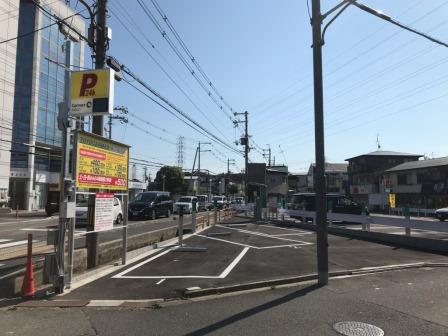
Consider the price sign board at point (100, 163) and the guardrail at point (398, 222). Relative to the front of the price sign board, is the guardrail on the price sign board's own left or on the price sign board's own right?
on the price sign board's own left

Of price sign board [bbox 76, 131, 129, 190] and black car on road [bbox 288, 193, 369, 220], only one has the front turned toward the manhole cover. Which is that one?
the price sign board

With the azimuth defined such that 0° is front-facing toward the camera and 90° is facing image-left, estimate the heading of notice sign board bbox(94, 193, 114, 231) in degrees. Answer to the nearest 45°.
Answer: approximately 0°

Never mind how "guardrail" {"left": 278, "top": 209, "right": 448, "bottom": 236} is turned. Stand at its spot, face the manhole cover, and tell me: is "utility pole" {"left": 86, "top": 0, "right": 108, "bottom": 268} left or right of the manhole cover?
right
